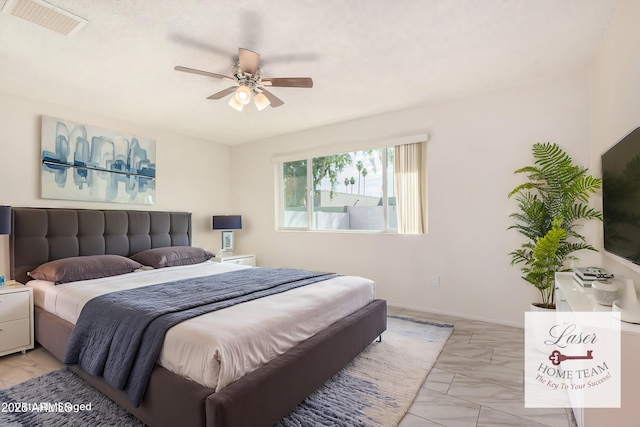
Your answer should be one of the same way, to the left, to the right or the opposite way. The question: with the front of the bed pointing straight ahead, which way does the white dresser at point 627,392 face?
the opposite way

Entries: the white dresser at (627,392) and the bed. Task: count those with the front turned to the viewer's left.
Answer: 1

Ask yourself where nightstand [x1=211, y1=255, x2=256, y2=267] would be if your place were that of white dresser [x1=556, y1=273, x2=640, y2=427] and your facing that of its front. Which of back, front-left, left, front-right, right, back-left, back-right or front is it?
front

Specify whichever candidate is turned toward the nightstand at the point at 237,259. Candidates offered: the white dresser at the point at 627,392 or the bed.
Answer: the white dresser

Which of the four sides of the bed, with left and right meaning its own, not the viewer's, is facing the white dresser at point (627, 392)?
front

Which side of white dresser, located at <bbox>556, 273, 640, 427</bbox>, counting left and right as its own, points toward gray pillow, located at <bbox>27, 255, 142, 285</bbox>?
front

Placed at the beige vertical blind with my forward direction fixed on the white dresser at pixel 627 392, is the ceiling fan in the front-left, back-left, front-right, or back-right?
front-right

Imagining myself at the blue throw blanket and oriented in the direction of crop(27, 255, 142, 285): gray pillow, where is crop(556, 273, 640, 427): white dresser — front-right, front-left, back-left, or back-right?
back-right

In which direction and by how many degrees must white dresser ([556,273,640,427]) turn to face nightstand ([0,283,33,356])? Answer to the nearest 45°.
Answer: approximately 45° to its left

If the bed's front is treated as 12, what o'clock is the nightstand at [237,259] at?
The nightstand is roughly at 8 o'clock from the bed.

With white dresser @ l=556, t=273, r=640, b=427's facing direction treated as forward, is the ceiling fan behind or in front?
in front

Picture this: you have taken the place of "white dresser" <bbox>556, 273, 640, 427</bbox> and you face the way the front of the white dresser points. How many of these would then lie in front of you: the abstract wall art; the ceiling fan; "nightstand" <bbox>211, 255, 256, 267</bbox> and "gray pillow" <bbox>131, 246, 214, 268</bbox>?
4

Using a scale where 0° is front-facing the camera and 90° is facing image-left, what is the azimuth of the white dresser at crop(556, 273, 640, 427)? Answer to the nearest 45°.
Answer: approximately 90°

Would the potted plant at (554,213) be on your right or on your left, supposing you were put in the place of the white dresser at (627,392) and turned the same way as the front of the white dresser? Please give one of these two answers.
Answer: on your right

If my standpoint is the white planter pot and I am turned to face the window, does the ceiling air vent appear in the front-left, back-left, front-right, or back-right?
front-left
